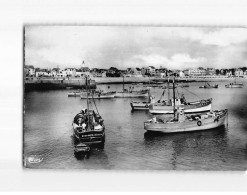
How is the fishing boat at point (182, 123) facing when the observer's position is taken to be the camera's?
facing to the right of the viewer

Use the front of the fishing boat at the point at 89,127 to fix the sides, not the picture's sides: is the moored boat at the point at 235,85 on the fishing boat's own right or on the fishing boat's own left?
on the fishing boat's own right

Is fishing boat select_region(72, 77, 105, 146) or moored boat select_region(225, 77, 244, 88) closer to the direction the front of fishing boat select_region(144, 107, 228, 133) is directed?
the moored boat

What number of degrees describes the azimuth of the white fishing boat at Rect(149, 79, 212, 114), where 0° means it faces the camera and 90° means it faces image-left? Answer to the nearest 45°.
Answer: approximately 270°

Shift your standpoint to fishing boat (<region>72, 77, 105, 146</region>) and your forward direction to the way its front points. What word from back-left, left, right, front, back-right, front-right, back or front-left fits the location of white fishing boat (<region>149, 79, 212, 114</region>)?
right

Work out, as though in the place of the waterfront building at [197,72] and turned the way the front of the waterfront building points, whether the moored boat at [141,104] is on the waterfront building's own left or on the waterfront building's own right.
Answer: on the waterfront building's own right
